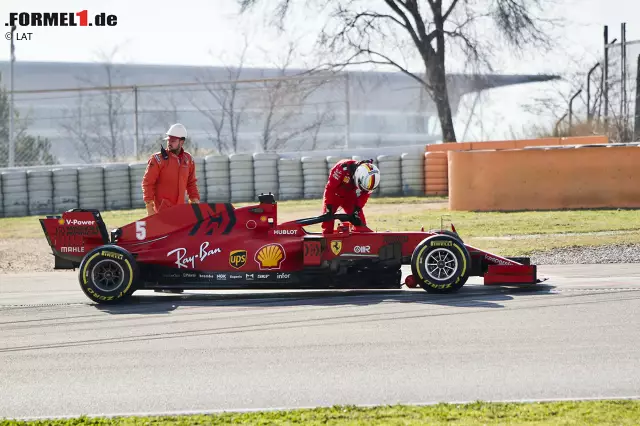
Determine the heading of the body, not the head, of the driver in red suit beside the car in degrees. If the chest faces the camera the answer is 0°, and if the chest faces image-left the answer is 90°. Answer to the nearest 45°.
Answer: approximately 315°

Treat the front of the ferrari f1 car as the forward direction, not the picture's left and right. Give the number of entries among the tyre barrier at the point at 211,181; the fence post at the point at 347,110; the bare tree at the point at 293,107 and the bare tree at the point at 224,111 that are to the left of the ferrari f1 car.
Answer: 4

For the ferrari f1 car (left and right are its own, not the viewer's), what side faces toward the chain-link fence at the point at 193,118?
left

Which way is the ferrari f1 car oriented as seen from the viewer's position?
to the viewer's right

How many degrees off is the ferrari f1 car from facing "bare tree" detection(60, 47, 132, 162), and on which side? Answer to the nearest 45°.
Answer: approximately 90° to its left

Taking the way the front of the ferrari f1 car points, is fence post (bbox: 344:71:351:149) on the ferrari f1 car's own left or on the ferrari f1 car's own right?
on the ferrari f1 car's own left

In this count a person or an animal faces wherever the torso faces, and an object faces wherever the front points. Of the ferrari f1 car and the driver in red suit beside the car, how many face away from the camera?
0

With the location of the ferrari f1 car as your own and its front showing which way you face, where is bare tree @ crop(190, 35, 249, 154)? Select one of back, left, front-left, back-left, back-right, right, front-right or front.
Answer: left

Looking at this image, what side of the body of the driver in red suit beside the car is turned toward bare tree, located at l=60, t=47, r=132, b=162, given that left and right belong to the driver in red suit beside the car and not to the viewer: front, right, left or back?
back

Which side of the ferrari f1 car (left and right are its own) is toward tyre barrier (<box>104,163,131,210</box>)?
left
